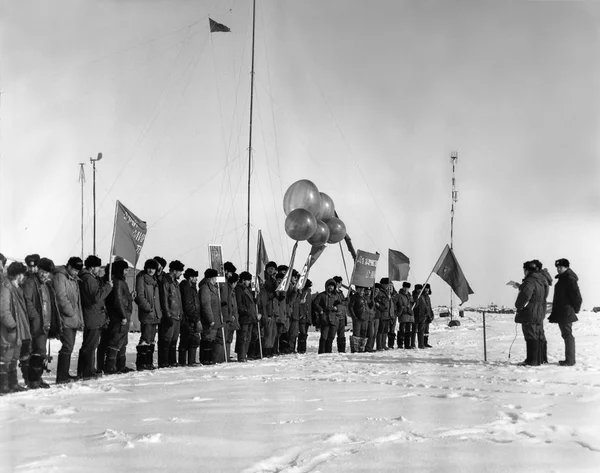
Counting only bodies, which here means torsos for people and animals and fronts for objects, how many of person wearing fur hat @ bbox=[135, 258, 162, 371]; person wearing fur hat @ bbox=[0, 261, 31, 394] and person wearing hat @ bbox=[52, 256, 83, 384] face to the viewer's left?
0

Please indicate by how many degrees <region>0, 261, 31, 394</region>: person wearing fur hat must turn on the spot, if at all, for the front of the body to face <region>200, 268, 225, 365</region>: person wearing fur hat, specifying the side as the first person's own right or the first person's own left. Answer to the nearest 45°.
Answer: approximately 45° to the first person's own left

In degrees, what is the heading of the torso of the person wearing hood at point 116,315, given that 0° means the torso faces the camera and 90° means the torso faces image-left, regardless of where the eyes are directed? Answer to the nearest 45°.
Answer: approximately 270°

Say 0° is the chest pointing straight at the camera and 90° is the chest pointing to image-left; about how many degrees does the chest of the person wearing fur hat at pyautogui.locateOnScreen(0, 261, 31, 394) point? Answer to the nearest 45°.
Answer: approximately 270°

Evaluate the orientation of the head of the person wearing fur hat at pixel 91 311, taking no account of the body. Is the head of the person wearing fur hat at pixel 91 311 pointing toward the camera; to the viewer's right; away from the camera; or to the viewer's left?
to the viewer's right

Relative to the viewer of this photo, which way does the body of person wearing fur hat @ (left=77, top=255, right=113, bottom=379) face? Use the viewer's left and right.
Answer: facing to the right of the viewer

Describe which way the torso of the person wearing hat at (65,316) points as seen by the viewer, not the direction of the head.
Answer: to the viewer's right

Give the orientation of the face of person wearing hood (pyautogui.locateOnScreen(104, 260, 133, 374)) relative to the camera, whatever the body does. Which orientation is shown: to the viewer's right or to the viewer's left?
to the viewer's right

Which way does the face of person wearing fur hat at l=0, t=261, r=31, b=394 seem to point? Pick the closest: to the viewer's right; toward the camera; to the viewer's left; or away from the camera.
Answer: to the viewer's right

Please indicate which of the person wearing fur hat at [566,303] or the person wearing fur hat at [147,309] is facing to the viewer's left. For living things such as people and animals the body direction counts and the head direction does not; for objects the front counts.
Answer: the person wearing fur hat at [566,303]

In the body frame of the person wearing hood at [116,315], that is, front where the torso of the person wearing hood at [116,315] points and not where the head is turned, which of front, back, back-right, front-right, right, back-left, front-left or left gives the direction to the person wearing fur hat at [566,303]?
front

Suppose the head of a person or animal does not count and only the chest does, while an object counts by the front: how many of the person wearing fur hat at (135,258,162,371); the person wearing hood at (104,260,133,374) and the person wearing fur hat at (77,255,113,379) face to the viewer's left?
0

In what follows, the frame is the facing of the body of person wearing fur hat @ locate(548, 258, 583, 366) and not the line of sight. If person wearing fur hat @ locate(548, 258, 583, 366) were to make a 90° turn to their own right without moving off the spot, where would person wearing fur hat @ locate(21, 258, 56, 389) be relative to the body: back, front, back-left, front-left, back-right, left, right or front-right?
back-left
